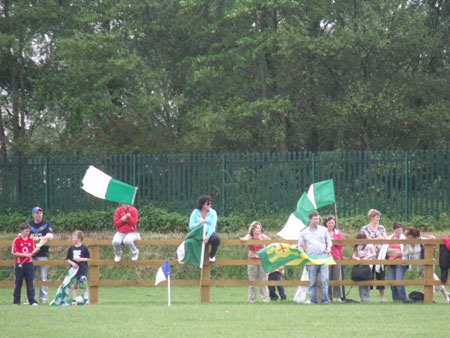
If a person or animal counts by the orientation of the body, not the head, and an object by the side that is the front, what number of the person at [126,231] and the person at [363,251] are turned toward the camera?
2

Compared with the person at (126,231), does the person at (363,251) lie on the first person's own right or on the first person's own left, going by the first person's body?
on the first person's own left

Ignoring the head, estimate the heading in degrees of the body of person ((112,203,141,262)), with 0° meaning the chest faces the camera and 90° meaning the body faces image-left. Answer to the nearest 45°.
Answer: approximately 0°

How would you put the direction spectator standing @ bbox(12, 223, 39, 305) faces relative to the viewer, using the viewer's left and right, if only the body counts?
facing the viewer and to the right of the viewer

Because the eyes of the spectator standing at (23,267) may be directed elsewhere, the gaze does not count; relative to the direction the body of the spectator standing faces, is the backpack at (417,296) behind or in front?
in front

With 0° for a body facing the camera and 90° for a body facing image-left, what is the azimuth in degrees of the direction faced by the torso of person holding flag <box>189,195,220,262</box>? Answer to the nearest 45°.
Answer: approximately 315°

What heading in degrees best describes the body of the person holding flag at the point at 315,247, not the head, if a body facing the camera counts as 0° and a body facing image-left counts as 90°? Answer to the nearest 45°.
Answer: approximately 0°

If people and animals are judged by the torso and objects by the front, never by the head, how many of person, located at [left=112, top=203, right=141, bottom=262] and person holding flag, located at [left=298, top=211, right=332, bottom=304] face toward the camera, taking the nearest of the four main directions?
2

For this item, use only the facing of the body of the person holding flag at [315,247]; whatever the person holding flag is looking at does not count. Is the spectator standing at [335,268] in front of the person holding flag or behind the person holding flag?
behind
